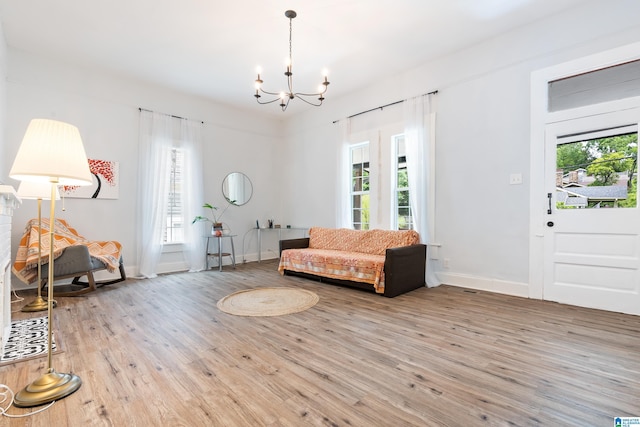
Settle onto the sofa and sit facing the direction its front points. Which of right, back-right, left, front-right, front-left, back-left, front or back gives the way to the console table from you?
right

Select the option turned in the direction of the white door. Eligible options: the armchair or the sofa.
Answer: the armchair

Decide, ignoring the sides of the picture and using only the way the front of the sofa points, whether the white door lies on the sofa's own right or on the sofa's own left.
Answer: on the sofa's own left

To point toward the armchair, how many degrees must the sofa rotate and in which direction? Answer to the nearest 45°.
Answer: approximately 45° to its right

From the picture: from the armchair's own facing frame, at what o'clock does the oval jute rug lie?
The oval jute rug is roughly at 12 o'clock from the armchair.

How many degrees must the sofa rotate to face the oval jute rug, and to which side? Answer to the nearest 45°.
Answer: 0° — it already faces it

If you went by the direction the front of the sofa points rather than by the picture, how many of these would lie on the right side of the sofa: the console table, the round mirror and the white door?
2
